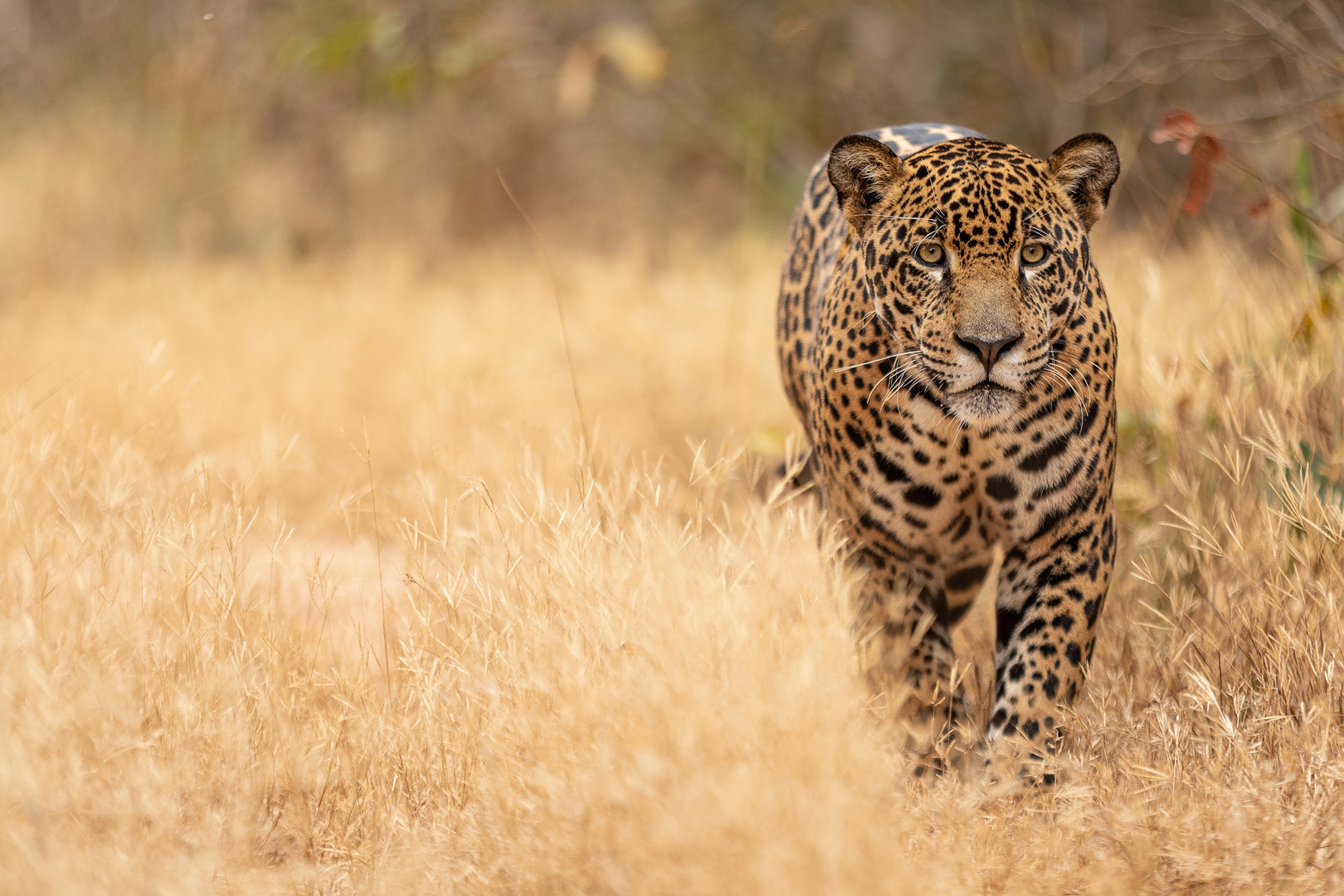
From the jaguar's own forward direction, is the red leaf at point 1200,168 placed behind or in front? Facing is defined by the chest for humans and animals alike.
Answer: behind

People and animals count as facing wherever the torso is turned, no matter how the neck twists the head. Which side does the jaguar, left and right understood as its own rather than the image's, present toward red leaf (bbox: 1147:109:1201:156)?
back

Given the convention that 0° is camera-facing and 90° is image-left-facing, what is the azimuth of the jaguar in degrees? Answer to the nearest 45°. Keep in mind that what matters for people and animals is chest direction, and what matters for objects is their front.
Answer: approximately 0°
